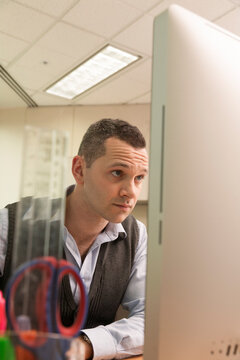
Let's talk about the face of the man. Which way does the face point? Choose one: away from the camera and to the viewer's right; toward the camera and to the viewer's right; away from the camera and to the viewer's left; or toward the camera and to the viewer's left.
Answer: toward the camera and to the viewer's right

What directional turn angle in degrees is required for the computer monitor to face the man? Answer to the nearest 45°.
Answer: approximately 45° to its right

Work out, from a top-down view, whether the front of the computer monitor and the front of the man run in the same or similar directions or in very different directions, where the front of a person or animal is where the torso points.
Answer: very different directions

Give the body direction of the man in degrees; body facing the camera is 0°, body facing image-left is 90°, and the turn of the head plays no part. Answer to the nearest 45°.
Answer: approximately 315°

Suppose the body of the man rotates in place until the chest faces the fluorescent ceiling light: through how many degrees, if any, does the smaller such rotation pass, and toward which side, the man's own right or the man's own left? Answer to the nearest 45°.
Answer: approximately 135° to the man's own left

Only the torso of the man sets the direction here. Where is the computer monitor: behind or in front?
in front

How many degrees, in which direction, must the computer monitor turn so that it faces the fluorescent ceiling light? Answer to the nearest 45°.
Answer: approximately 45° to its right

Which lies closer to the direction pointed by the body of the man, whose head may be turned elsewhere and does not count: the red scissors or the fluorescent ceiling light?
the red scissors

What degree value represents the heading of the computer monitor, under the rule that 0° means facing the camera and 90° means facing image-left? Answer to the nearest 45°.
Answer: approximately 135°

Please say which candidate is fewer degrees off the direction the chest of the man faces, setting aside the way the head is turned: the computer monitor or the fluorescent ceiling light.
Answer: the computer monitor
